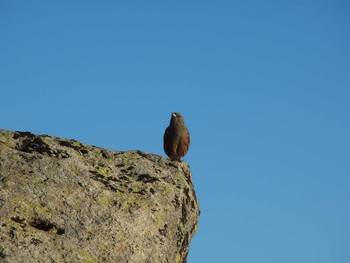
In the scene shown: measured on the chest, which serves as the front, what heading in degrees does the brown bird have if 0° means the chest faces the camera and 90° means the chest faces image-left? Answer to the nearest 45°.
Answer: approximately 0°
